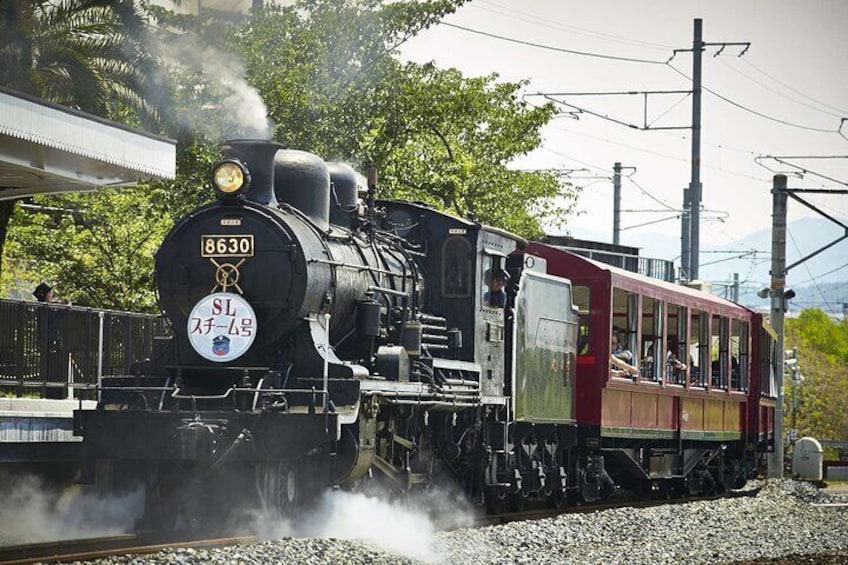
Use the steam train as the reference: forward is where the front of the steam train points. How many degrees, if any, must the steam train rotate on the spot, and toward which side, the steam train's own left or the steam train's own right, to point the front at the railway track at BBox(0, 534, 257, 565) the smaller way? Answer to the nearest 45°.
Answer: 0° — it already faces it

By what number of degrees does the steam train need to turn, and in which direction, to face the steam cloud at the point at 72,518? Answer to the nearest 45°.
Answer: approximately 45° to its right

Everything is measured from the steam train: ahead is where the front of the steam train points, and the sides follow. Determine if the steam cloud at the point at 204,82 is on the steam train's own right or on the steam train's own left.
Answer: on the steam train's own right

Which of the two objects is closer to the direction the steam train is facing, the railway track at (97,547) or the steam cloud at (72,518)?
the railway track

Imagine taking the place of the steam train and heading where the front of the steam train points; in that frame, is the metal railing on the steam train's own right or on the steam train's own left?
on the steam train's own right

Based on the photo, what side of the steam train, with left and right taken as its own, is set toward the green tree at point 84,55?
right

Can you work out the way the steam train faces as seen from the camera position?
facing the viewer and to the left of the viewer
